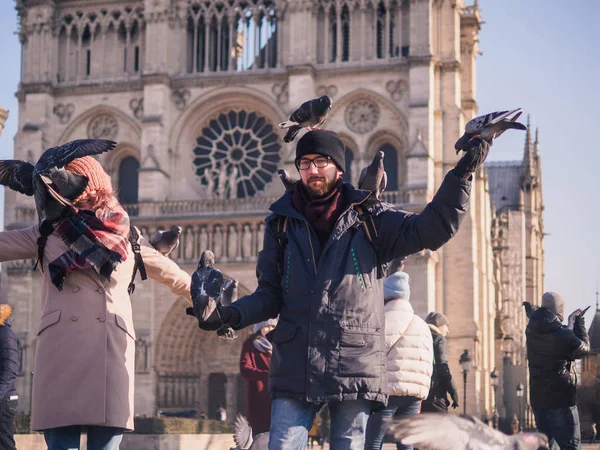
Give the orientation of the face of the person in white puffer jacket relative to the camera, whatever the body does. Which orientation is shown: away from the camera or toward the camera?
away from the camera

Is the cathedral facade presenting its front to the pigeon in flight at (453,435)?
yes

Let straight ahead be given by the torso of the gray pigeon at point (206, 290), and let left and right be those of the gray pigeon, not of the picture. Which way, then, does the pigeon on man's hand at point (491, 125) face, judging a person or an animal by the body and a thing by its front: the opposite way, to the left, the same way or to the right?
to the left

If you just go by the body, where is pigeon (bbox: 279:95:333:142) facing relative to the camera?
to the viewer's right

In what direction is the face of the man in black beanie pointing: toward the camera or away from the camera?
toward the camera

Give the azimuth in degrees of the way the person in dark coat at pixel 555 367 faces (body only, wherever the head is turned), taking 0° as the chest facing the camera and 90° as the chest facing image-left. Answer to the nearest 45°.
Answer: approximately 225°

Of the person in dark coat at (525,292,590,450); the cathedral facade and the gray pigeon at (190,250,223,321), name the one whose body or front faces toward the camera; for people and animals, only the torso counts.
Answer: the cathedral facade
